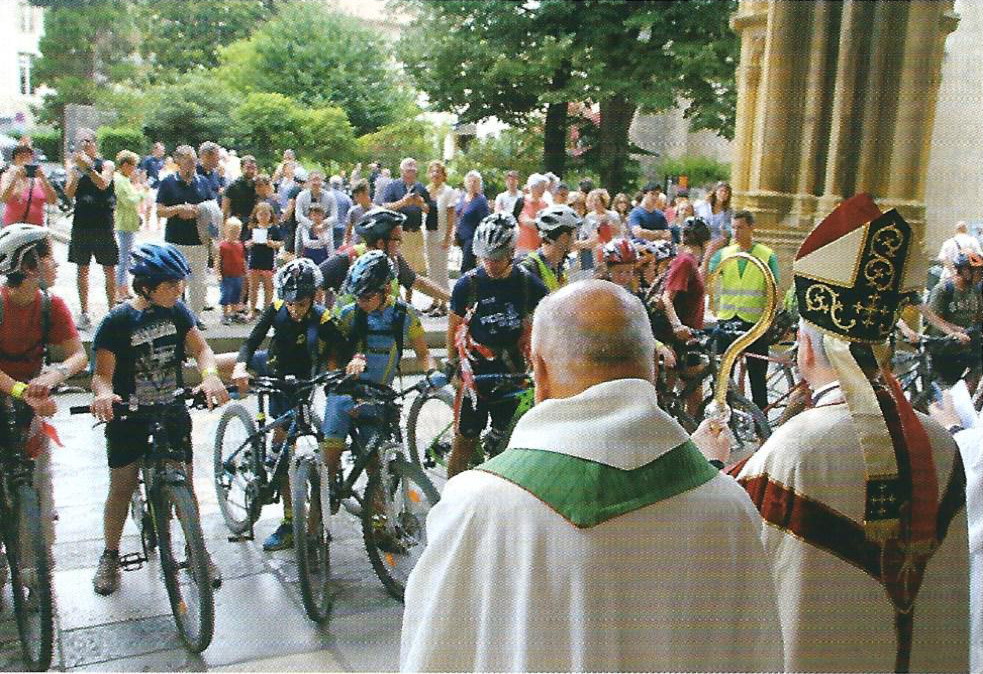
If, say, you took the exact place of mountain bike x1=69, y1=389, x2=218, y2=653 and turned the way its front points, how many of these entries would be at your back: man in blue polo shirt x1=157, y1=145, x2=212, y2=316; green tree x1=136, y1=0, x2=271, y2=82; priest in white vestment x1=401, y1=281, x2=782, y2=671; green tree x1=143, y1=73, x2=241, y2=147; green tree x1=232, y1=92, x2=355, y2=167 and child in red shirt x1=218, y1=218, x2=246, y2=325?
5

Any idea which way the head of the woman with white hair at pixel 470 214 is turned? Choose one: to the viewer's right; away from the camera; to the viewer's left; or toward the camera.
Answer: toward the camera

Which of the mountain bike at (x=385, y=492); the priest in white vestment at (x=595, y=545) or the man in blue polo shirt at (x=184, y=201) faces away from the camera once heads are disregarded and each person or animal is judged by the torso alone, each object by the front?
the priest in white vestment

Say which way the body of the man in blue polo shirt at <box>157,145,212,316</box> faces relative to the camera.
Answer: toward the camera

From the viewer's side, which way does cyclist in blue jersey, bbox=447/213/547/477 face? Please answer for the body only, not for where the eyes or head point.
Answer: toward the camera

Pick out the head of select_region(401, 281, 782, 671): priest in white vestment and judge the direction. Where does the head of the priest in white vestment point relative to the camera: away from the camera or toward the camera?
away from the camera

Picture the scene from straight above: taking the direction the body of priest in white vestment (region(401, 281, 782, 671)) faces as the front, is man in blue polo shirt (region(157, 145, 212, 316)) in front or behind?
in front

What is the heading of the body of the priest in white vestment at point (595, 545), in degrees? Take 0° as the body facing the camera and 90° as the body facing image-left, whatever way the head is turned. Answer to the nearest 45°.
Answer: approximately 180°

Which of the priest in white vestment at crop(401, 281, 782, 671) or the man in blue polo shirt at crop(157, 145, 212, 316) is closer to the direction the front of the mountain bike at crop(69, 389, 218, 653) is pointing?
the priest in white vestment

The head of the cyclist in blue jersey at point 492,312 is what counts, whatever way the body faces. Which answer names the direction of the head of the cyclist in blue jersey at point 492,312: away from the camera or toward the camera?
toward the camera

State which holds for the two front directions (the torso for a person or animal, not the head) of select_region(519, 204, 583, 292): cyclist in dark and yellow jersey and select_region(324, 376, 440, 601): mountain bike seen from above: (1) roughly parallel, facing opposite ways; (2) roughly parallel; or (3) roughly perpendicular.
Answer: roughly parallel

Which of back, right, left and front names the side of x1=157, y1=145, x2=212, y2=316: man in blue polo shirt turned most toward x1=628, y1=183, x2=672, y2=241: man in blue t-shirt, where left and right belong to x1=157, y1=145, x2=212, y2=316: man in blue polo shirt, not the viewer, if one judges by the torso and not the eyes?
left

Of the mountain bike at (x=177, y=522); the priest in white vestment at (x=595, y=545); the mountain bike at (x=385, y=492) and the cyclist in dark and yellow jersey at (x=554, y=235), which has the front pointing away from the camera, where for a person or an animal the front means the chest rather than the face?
the priest in white vestment

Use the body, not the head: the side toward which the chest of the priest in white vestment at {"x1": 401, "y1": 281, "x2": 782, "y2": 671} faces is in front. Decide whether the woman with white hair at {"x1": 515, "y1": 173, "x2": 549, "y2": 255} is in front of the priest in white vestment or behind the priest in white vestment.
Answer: in front

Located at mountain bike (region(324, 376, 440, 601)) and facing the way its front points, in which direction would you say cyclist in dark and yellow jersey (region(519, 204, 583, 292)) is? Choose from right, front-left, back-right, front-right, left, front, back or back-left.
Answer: left

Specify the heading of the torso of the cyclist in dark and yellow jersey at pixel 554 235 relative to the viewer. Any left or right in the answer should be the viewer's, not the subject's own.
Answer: facing the viewer and to the right of the viewer

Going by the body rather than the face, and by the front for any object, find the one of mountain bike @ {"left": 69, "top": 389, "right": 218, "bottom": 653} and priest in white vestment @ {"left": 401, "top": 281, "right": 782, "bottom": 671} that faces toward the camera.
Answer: the mountain bike

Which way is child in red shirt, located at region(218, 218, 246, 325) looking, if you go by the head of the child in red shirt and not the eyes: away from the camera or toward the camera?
toward the camera

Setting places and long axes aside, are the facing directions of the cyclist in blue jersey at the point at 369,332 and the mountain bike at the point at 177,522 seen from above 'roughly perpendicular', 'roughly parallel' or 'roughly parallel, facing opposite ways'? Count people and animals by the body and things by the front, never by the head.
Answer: roughly parallel

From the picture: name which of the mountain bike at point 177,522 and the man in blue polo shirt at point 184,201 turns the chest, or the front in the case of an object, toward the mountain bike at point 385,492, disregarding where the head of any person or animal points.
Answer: the man in blue polo shirt

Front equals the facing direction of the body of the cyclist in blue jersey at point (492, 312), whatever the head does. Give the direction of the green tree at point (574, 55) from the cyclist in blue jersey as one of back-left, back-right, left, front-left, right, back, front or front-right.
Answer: back

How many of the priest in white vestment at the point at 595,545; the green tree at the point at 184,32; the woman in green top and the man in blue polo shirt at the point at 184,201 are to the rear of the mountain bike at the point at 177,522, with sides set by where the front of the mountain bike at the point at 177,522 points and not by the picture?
3

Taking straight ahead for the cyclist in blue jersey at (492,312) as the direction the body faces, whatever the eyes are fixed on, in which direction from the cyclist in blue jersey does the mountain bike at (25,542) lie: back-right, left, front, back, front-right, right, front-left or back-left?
front-right
